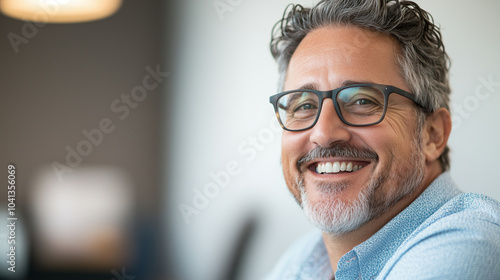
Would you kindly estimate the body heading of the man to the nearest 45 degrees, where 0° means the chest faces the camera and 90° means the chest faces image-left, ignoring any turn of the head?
approximately 45°

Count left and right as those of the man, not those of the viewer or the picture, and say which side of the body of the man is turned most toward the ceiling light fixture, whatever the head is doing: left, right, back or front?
right
